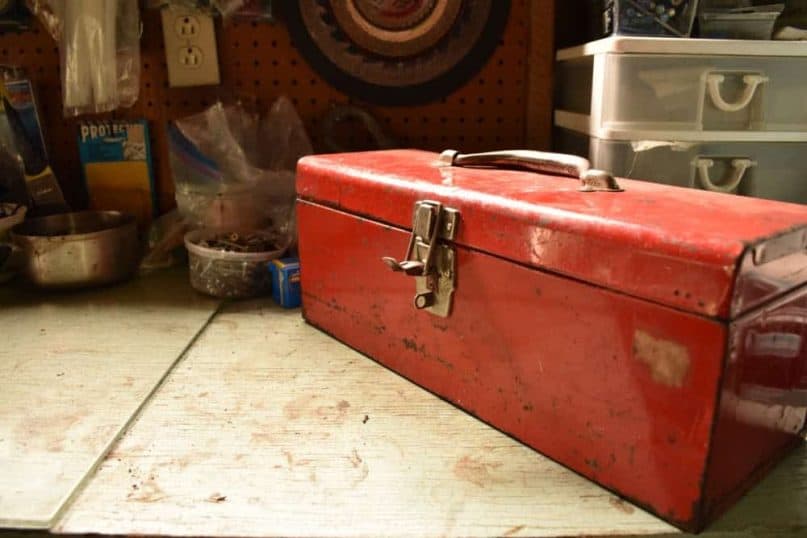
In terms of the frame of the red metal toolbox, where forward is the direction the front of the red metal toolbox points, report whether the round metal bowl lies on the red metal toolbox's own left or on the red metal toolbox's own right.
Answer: on the red metal toolbox's own right

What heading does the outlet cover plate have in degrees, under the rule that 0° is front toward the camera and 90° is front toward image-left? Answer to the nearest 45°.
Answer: approximately 0°

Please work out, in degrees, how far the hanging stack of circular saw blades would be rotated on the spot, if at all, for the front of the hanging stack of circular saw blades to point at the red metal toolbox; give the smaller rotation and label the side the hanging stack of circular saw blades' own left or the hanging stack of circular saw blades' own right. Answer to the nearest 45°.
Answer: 0° — it already faces it

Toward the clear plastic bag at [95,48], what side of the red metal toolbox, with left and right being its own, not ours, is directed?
right

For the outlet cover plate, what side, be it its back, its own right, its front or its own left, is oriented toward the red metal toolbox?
front

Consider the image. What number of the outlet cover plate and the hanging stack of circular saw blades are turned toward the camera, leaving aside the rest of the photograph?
2

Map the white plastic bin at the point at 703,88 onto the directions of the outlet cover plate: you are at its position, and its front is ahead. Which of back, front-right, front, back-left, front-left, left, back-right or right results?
front-left
